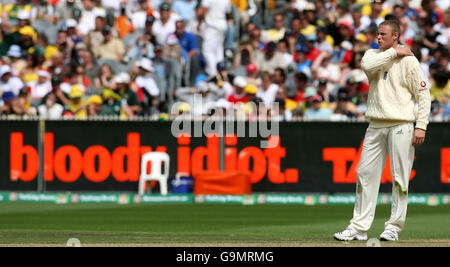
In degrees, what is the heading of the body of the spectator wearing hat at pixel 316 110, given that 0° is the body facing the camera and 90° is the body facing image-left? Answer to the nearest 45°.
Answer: approximately 0°

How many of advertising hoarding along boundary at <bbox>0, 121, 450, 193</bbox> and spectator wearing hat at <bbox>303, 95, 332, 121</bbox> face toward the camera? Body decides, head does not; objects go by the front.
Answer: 2

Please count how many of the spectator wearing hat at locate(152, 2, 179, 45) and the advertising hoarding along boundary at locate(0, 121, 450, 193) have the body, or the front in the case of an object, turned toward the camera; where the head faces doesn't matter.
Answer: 2

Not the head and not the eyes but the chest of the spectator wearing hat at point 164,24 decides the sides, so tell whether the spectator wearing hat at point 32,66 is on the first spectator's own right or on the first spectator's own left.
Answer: on the first spectator's own right
